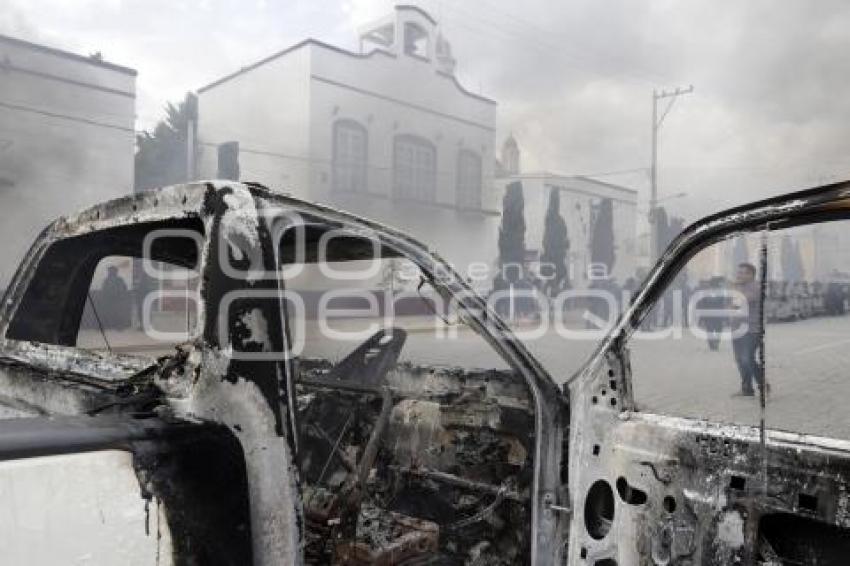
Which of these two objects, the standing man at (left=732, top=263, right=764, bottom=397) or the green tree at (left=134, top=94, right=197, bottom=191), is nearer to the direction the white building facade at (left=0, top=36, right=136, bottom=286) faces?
the standing man

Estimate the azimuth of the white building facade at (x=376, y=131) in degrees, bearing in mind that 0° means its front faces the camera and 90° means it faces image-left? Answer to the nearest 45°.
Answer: approximately 315°

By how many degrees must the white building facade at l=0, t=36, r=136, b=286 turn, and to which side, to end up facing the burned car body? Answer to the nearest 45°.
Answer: approximately 45° to its right

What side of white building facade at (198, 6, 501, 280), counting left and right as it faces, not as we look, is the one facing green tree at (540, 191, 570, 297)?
left

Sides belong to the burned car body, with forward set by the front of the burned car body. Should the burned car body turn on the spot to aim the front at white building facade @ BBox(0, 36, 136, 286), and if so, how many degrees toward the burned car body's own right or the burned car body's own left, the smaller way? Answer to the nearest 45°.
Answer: approximately 90° to the burned car body's own left

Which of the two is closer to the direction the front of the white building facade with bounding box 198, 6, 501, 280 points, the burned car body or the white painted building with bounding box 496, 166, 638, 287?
the burned car body

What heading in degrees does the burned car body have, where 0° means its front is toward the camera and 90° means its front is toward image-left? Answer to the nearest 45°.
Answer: approximately 225°
